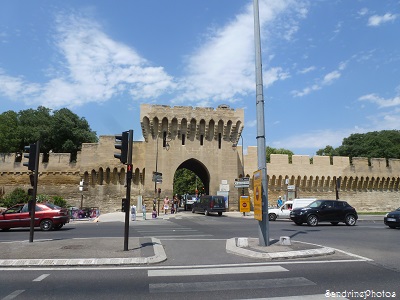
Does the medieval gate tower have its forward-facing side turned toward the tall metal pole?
yes

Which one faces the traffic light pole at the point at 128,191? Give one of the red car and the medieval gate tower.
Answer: the medieval gate tower

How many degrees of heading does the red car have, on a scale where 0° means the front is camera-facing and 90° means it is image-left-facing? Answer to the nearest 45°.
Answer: approximately 90°

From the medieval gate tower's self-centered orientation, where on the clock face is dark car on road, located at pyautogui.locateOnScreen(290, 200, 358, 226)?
The dark car on road is roughly at 11 o'clock from the medieval gate tower.

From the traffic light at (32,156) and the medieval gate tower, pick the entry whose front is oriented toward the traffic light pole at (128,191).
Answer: the medieval gate tower

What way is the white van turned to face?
to the viewer's left

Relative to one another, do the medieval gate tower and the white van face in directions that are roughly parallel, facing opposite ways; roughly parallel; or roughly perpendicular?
roughly perpendicular
